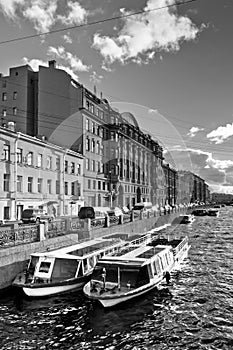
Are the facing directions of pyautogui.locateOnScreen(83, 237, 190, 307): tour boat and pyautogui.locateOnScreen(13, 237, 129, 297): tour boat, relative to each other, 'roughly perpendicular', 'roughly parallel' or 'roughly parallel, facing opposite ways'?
roughly parallel

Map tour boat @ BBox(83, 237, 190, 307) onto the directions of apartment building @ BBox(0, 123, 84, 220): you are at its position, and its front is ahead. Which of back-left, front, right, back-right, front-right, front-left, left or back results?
front-right

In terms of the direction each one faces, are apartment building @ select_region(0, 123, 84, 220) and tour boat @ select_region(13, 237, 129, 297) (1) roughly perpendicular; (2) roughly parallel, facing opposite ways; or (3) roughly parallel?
roughly perpendicular

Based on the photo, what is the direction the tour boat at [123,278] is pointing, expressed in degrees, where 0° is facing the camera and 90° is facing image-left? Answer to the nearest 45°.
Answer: approximately 45°

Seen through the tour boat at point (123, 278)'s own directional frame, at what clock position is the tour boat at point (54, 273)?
the tour boat at point (54, 273) is roughly at 2 o'clock from the tour boat at point (123, 278).

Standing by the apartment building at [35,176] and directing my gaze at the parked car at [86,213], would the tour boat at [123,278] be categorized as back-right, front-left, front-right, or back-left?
front-right

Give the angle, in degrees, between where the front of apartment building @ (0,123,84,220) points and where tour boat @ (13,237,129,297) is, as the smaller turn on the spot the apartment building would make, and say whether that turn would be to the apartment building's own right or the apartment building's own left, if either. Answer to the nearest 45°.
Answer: approximately 45° to the apartment building's own right

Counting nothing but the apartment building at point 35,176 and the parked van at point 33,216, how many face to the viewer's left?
0

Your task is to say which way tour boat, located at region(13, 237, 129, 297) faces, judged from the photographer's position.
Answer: facing the viewer and to the left of the viewer

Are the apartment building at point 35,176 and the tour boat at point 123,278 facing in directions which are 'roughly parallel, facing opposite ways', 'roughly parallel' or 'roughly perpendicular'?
roughly perpendicular

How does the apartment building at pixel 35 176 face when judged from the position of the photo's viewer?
facing the viewer and to the right of the viewer

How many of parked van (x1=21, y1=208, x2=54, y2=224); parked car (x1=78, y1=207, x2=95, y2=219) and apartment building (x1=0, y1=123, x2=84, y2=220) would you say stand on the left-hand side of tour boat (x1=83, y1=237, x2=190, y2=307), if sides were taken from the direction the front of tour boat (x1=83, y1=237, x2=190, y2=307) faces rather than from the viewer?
0
